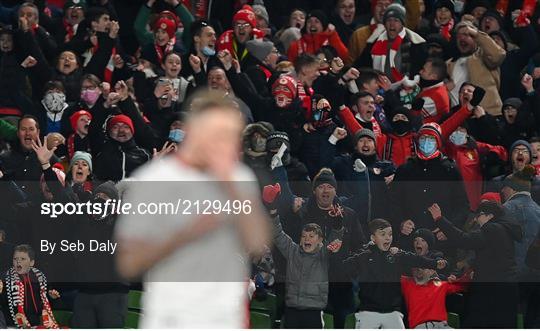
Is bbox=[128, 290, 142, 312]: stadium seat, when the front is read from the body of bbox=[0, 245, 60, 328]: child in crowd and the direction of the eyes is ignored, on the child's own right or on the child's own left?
on the child's own left

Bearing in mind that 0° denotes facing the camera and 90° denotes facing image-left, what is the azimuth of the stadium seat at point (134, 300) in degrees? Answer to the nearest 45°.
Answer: approximately 0°

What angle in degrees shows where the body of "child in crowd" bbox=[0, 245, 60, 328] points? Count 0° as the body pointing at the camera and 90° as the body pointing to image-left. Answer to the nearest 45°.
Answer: approximately 0°

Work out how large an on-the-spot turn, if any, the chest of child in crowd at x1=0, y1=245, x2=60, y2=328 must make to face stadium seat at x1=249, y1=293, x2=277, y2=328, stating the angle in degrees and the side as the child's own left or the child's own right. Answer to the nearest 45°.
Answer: approximately 90° to the child's own left
